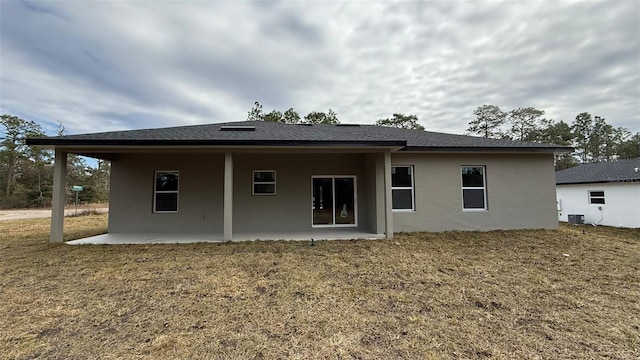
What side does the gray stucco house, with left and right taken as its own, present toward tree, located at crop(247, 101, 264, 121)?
front

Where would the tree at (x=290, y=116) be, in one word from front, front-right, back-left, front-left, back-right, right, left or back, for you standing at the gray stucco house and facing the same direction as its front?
front

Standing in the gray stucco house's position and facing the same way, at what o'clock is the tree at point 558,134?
The tree is roughly at 2 o'clock from the gray stucco house.

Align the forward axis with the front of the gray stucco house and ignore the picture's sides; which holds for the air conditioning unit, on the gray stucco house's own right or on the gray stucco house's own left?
on the gray stucco house's own right

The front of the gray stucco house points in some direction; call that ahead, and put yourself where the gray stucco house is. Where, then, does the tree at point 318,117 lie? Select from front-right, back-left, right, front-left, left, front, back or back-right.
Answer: front

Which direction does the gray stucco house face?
away from the camera

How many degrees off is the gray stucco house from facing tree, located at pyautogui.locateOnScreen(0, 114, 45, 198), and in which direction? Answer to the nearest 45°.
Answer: approximately 45° to its left

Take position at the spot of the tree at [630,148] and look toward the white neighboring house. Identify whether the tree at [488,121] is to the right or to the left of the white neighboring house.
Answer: right

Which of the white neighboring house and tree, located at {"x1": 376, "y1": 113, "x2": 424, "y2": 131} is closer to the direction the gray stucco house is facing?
the tree

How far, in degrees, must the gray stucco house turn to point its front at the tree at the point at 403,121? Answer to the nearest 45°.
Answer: approximately 45° to its right

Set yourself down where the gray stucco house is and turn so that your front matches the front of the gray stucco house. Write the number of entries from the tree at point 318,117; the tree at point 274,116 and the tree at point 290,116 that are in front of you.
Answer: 3

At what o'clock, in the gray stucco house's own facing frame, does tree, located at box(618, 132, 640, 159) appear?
The tree is roughly at 2 o'clock from the gray stucco house.

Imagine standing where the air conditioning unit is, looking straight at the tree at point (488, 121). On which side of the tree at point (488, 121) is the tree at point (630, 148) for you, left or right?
right
